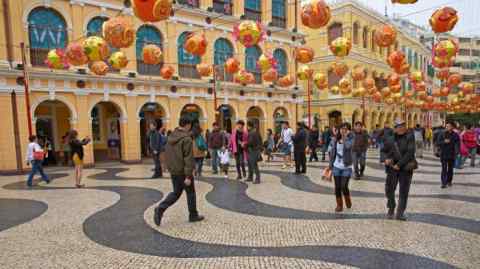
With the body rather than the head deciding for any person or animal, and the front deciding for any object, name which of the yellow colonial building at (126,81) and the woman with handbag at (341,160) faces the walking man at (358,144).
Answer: the yellow colonial building

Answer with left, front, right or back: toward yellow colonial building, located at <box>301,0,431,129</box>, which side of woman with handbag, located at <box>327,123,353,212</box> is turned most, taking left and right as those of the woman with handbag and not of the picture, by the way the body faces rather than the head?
back

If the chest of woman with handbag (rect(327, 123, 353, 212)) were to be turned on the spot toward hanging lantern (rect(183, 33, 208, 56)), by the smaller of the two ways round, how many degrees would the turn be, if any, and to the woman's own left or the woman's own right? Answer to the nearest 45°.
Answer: approximately 135° to the woman's own right

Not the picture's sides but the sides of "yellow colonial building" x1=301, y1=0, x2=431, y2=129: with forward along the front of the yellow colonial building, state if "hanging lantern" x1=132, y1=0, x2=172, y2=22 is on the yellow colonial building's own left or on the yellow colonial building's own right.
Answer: on the yellow colonial building's own right

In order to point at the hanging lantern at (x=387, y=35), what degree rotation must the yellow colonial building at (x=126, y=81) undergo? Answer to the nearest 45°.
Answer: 0° — it already faces it

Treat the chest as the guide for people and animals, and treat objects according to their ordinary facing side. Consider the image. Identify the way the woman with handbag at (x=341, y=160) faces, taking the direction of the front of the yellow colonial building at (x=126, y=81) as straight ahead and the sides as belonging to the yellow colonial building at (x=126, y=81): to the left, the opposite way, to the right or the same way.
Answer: to the right

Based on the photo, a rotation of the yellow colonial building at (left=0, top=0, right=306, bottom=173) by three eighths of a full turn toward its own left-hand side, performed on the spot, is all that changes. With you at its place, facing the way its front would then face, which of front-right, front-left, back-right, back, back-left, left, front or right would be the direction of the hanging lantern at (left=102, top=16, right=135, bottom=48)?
back

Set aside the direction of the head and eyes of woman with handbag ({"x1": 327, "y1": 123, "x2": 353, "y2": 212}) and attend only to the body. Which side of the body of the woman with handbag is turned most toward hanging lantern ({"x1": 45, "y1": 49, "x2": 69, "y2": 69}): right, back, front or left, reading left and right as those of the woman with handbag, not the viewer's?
right

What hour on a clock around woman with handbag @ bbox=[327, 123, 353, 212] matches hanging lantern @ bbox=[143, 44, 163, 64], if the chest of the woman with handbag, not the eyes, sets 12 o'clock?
The hanging lantern is roughly at 4 o'clock from the woman with handbag.

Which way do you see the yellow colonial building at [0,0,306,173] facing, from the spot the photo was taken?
facing the viewer and to the right of the viewer

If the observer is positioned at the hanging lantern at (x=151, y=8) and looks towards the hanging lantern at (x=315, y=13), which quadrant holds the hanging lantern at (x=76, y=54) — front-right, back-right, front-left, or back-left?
back-left

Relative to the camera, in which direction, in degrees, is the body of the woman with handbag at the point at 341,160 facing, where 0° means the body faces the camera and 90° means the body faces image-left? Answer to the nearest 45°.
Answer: approximately 0°

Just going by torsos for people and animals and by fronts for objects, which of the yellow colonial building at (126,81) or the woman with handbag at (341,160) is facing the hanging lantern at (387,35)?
the yellow colonial building

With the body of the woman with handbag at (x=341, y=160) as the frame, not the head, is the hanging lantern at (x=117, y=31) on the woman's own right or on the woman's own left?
on the woman's own right

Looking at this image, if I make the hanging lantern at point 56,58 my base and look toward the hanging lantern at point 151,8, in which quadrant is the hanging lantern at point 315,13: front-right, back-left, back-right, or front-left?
front-left
